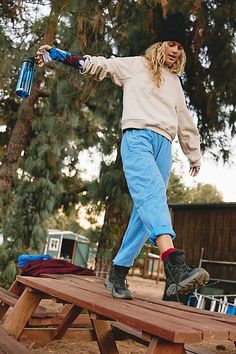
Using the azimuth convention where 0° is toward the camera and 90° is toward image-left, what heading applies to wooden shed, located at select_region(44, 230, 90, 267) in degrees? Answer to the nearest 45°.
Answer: approximately 315°

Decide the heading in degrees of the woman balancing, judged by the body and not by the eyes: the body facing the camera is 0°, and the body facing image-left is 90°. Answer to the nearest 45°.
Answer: approximately 315°

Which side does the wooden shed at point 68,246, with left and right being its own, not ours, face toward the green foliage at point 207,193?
left

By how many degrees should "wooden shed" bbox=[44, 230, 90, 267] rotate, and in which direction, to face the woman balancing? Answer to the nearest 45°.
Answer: approximately 45° to its right

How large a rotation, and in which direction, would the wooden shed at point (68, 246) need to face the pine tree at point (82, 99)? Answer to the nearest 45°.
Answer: approximately 45° to its right

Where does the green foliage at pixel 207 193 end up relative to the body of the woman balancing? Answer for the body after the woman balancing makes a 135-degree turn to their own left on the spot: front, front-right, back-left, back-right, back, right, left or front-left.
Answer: front
